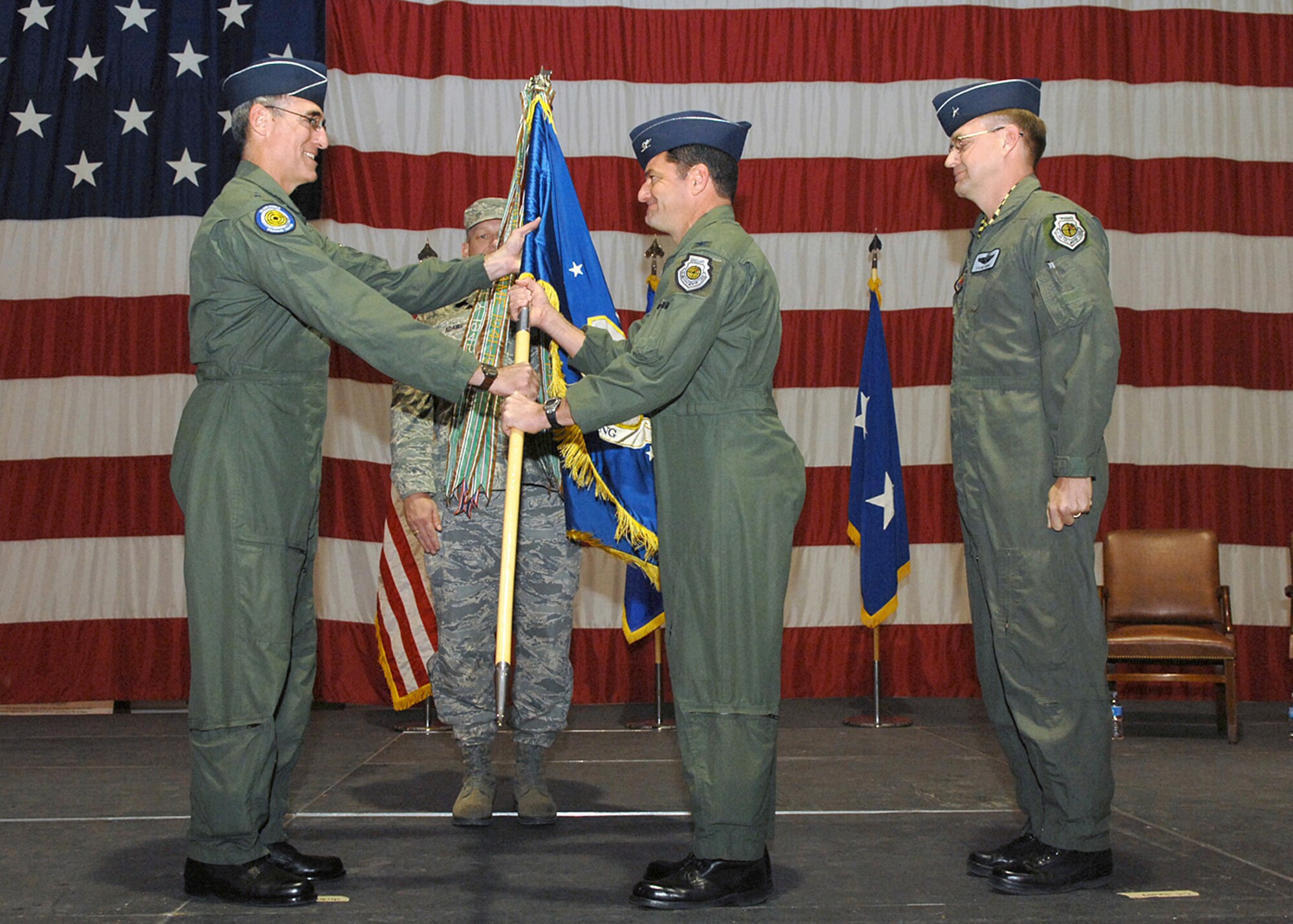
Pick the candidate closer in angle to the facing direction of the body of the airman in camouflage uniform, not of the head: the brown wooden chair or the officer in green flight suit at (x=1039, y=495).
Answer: the officer in green flight suit

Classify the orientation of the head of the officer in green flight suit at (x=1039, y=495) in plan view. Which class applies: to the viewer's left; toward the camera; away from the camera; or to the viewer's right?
to the viewer's left

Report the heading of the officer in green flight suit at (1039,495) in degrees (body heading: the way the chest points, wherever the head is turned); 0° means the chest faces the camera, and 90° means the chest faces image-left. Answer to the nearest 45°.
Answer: approximately 90°

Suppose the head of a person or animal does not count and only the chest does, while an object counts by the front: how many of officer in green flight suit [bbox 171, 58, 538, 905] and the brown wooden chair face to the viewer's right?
1

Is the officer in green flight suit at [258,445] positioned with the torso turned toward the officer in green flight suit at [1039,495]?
yes

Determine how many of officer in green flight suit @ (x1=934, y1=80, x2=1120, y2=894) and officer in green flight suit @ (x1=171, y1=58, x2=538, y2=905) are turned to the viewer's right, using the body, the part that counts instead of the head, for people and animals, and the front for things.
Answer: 1

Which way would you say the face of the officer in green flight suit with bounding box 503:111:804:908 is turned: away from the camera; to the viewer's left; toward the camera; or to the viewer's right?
to the viewer's left

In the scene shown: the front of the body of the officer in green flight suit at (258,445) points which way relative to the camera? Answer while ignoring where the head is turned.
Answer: to the viewer's right

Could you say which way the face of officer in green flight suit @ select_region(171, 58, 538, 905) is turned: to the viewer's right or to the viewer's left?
to the viewer's right

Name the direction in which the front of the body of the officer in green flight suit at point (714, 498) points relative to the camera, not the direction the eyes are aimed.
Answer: to the viewer's left
